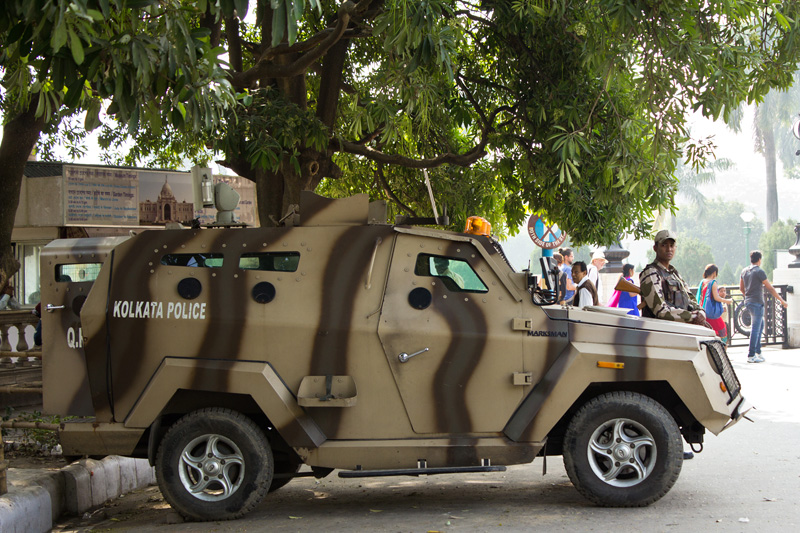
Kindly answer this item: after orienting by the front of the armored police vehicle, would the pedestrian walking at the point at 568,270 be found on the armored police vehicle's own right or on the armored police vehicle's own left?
on the armored police vehicle's own left

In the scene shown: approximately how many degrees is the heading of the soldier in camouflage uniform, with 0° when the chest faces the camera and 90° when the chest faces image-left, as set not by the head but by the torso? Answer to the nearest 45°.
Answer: approximately 315°

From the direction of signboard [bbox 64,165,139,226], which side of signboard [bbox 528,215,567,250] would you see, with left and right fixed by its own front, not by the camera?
right

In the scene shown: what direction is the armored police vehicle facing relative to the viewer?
to the viewer's right

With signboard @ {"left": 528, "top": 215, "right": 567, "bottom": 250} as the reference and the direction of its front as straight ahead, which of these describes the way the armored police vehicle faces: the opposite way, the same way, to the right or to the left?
to the left

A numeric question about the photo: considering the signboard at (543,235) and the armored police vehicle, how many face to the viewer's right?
1

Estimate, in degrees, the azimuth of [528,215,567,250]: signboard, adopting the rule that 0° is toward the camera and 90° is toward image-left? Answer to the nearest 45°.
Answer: approximately 0°

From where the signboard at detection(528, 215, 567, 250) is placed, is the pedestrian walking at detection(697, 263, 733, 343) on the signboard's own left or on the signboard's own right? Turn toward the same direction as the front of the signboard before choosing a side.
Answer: on the signboard's own left

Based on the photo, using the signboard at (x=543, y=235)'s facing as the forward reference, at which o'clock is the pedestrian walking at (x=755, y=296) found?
The pedestrian walking is roughly at 8 o'clock from the signboard.
